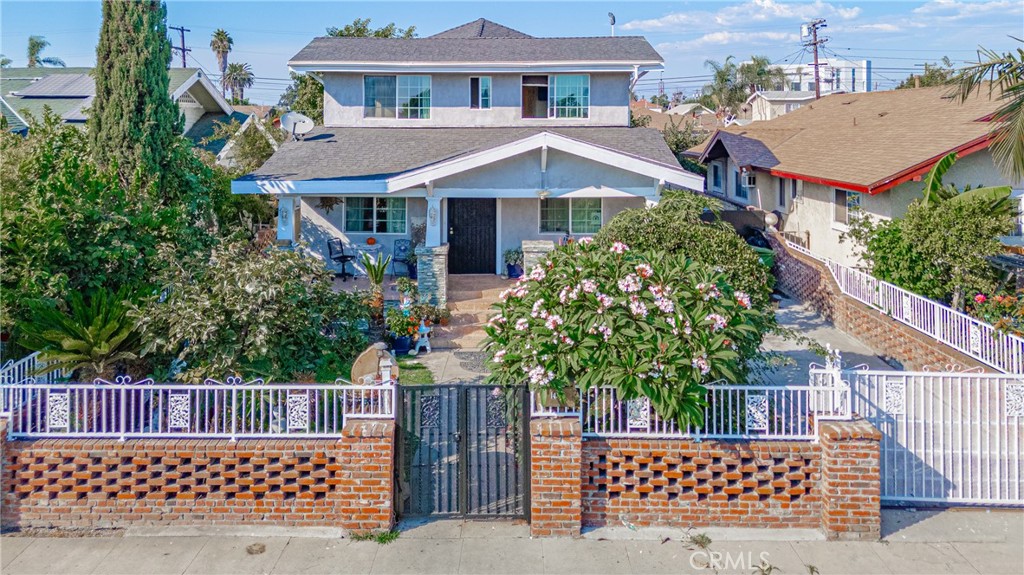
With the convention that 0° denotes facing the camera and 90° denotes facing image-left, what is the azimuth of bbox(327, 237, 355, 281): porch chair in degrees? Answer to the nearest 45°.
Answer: approximately 315°

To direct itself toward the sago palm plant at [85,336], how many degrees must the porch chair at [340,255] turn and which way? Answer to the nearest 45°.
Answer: approximately 45° to its right

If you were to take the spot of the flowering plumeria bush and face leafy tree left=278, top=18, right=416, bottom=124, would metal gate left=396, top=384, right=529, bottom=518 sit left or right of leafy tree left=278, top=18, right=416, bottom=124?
left

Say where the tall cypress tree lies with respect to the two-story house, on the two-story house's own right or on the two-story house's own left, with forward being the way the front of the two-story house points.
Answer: on the two-story house's own right

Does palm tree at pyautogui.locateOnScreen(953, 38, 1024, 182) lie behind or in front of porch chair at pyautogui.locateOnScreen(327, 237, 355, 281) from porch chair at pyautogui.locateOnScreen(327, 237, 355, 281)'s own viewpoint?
in front

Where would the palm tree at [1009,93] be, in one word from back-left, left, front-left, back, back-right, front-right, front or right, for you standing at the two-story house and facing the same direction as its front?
front-left

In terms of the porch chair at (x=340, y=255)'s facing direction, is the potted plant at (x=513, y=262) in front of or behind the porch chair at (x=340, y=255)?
in front

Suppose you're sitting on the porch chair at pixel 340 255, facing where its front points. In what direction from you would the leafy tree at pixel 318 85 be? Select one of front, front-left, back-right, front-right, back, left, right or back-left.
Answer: back-left

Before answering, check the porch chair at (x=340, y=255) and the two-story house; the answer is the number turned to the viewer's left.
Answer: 0

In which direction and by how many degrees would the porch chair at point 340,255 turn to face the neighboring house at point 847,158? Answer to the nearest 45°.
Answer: approximately 45° to its left

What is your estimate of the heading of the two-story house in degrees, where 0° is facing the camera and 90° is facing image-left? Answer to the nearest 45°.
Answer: approximately 0°
